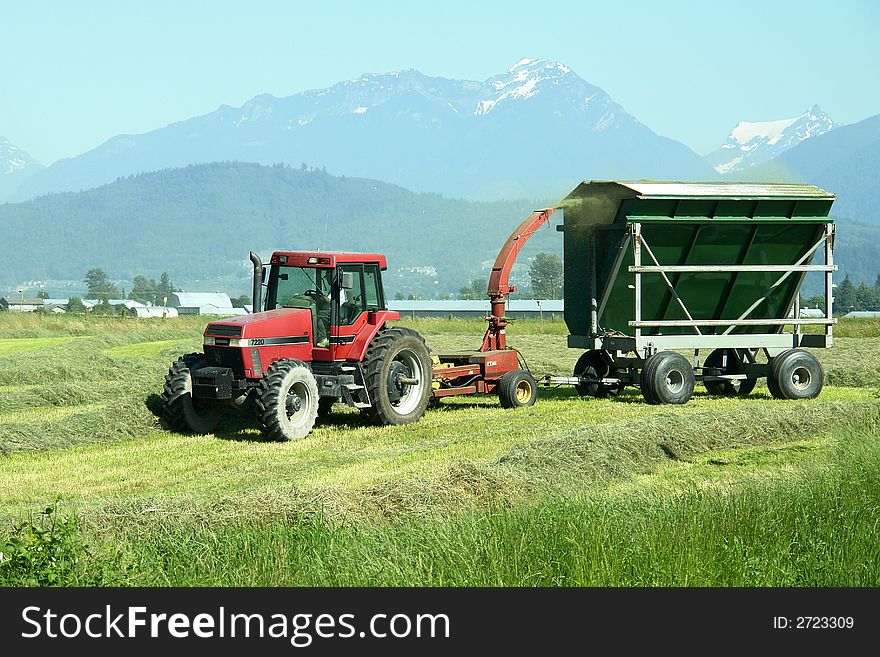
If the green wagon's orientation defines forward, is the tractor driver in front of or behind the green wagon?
in front

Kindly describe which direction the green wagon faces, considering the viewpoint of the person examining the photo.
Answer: facing the viewer and to the left of the viewer

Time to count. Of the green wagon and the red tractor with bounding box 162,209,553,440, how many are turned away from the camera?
0

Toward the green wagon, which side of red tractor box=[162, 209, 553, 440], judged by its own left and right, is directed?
back

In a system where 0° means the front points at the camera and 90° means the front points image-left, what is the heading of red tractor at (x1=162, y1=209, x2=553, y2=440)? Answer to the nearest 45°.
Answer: approximately 45°

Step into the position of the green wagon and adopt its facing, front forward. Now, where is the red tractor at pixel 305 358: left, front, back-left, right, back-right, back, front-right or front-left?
front

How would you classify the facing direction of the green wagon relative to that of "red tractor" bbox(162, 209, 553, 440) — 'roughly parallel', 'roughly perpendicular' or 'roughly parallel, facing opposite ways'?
roughly parallel
